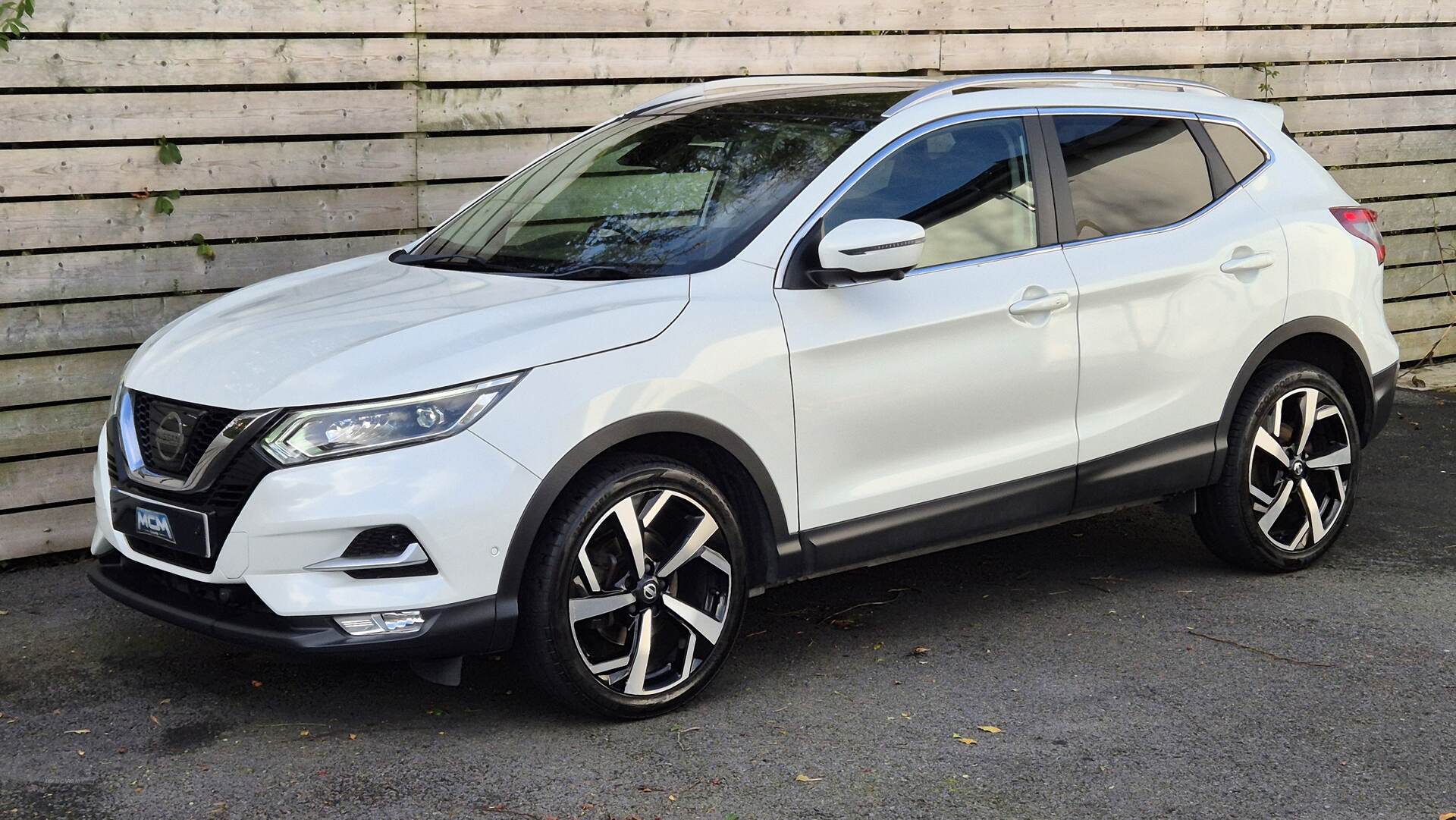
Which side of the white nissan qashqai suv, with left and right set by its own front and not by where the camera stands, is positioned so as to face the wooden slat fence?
right

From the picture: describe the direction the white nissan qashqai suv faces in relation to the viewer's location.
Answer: facing the viewer and to the left of the viewer
